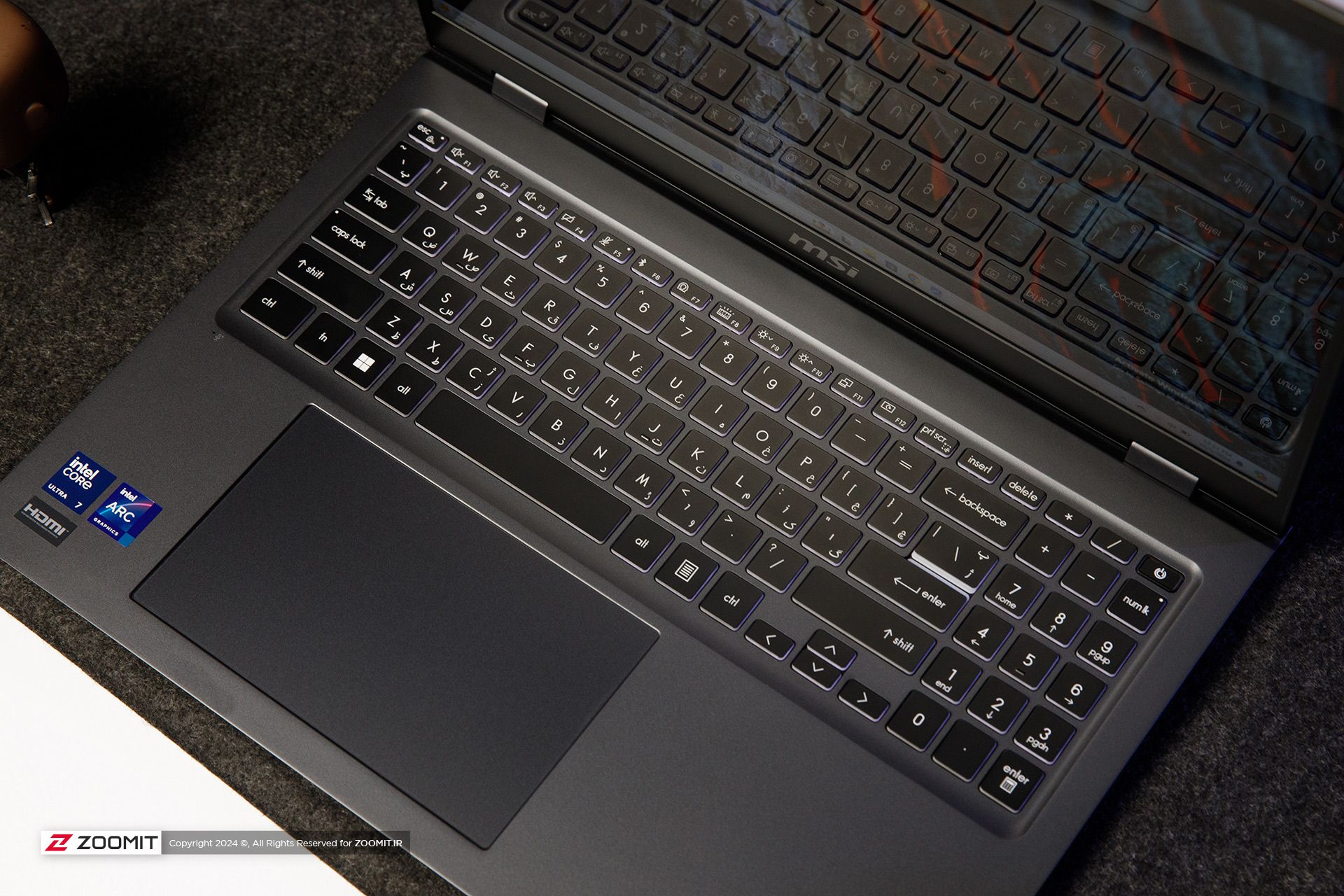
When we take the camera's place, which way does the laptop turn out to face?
facing the viewer and to the left of the viewer
